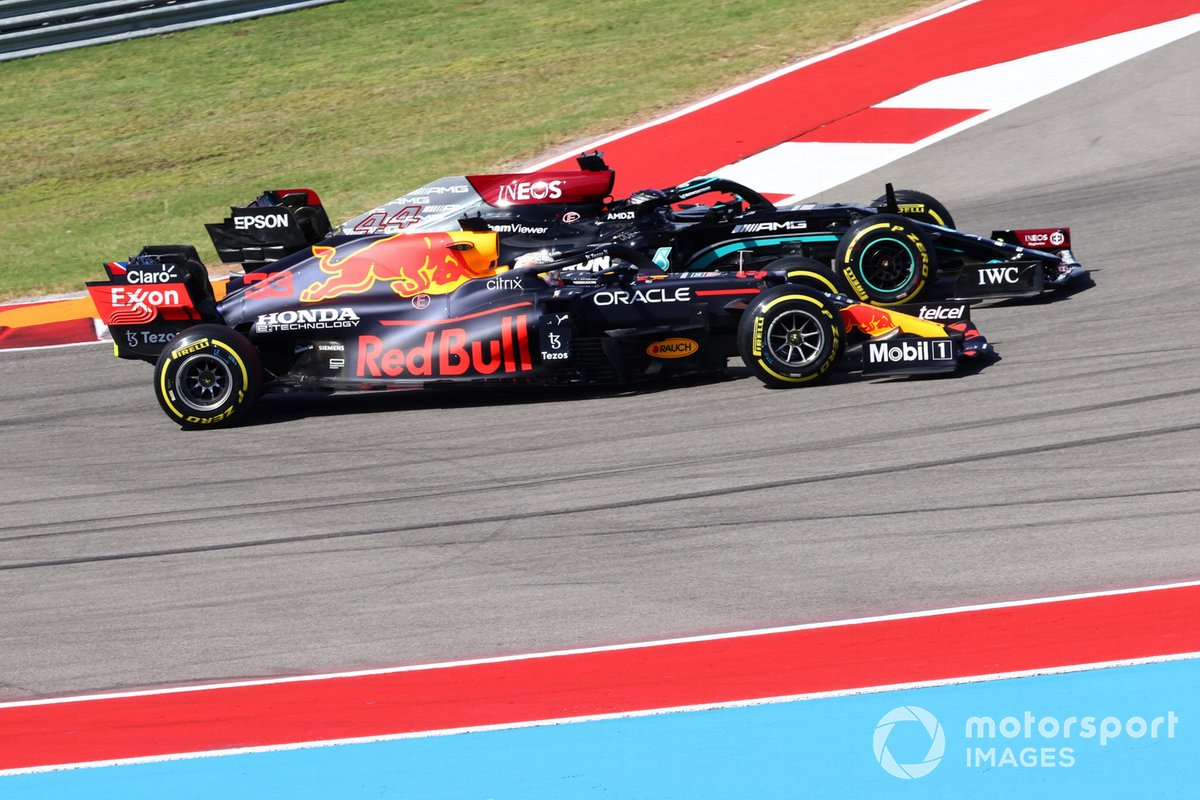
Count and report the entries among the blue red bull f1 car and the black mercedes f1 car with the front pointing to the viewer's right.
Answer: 2

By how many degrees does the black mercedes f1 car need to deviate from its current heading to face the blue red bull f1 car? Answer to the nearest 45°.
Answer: approximately 135° to its right

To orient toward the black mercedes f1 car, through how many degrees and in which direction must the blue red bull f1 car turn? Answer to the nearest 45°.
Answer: approximately 45° to its left

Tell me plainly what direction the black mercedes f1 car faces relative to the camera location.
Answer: facing to the right of the viewer

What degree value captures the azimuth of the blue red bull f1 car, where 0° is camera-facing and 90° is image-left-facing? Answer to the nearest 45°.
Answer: approximately 270°
